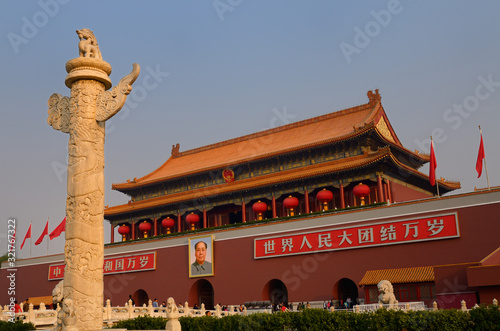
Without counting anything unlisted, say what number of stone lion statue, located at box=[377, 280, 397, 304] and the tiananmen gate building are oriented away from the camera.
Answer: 0

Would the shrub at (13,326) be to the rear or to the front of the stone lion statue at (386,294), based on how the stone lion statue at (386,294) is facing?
to the front

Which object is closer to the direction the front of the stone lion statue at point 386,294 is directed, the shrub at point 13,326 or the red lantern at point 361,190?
the shrub

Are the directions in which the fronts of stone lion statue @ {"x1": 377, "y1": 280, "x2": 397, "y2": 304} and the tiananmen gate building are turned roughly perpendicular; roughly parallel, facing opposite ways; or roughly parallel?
roughly parallel

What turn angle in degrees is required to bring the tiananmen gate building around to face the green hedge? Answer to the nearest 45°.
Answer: approximately 45° to its left

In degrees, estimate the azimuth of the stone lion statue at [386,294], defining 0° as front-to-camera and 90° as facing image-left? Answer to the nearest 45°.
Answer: approximately 45°

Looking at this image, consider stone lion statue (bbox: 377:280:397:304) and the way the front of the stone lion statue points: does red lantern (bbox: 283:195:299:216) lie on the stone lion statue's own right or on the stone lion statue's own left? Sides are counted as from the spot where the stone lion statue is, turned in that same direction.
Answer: on the stone lion statue's own right

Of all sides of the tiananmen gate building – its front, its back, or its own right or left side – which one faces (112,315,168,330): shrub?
front

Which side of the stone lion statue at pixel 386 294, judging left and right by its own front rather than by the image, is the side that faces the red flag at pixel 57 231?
right

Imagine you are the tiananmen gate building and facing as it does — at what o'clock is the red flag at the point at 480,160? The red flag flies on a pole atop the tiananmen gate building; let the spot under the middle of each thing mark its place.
The red flag is roughly at 9 o'clock from the tiananmen gate building.

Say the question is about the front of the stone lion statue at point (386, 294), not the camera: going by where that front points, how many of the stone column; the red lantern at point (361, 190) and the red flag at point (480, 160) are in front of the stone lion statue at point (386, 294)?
1

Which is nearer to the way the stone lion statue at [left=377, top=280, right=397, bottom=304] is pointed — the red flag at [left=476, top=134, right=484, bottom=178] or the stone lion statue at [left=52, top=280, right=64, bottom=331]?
the stone lion statue

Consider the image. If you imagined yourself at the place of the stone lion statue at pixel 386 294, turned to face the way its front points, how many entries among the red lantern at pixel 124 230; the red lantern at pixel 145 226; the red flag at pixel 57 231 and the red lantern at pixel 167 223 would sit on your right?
4

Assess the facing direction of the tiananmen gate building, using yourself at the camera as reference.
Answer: facing the viewer and to the left of the viewer

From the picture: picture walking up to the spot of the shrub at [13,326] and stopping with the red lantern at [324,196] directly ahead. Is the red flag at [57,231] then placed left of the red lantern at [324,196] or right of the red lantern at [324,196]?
left
